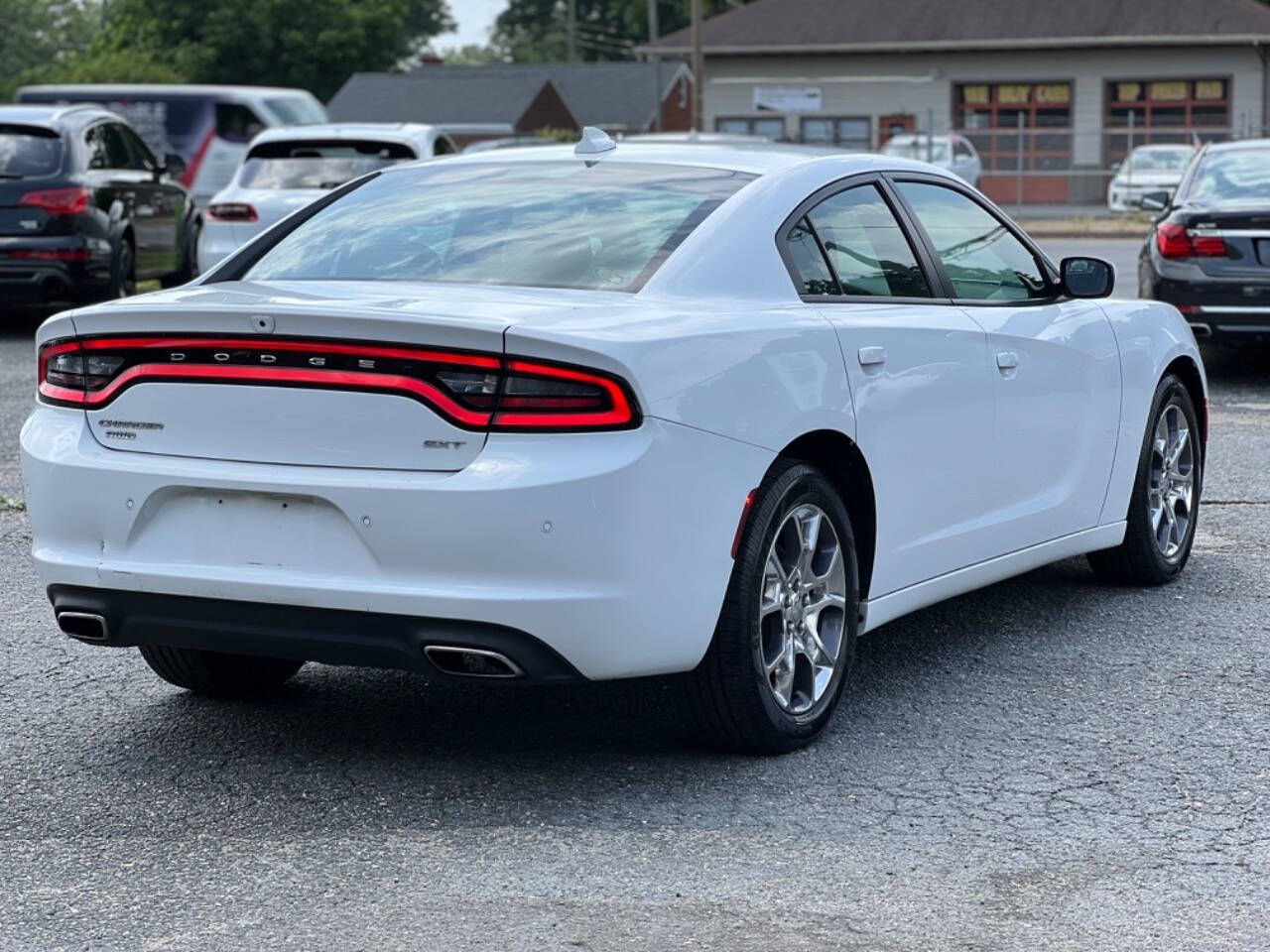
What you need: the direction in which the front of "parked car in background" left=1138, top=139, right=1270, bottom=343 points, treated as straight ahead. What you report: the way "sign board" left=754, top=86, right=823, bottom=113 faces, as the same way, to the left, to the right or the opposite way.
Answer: the opposite way

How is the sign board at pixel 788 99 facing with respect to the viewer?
toward the camera

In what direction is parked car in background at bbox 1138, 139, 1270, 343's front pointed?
away from the camera

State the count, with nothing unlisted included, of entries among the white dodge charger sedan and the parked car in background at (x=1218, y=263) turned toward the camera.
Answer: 0

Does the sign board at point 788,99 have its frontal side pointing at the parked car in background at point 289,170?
yes

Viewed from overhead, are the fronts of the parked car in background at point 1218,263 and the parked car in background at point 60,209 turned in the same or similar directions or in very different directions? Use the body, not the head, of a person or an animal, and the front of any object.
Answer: same or similar directions

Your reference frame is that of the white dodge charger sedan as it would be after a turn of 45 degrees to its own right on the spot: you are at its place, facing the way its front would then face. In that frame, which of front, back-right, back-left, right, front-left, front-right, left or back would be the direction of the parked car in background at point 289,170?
left

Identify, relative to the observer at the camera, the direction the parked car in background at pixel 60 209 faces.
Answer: facing away from the viewer and to the right of the viewer

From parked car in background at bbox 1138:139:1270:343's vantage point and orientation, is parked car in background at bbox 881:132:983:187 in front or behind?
in front

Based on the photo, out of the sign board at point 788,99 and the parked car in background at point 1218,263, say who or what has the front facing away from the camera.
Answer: the parked car in background

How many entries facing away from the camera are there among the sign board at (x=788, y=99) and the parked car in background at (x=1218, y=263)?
1

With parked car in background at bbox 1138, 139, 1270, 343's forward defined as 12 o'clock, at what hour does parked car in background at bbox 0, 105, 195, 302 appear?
parked car in background at bbox 0, 105, 195, 302 is roughly at 9 o'clock from parked car in background at bbox 1138, 139, 1270, 343.

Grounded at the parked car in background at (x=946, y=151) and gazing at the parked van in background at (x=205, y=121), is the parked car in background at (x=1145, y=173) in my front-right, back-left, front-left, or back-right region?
back-left

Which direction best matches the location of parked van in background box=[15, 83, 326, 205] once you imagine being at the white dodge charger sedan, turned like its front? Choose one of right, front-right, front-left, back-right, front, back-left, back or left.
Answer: front-left

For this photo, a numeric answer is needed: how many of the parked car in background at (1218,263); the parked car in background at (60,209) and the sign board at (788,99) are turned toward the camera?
1

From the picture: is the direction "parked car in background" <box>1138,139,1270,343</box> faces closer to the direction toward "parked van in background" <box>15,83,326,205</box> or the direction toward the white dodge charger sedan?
the parked van in background

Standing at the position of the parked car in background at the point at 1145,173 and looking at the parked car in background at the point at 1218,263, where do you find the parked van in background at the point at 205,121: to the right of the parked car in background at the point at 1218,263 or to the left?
right

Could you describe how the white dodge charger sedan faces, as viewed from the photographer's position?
facing away from the viewer and to the right of the viewer

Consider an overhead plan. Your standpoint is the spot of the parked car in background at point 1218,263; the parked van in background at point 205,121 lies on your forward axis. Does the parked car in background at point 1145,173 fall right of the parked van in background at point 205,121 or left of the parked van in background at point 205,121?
right

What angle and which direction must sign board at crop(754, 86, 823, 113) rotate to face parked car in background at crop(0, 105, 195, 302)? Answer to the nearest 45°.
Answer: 0° — it already faces it

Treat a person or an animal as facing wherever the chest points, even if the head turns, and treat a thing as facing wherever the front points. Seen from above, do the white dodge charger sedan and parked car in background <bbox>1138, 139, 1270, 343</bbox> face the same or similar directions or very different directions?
same or similar directions
